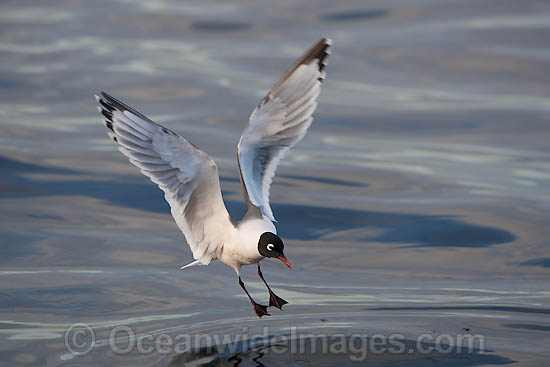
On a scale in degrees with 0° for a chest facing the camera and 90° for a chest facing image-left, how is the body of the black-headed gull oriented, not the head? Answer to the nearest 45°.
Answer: approximately 315°
